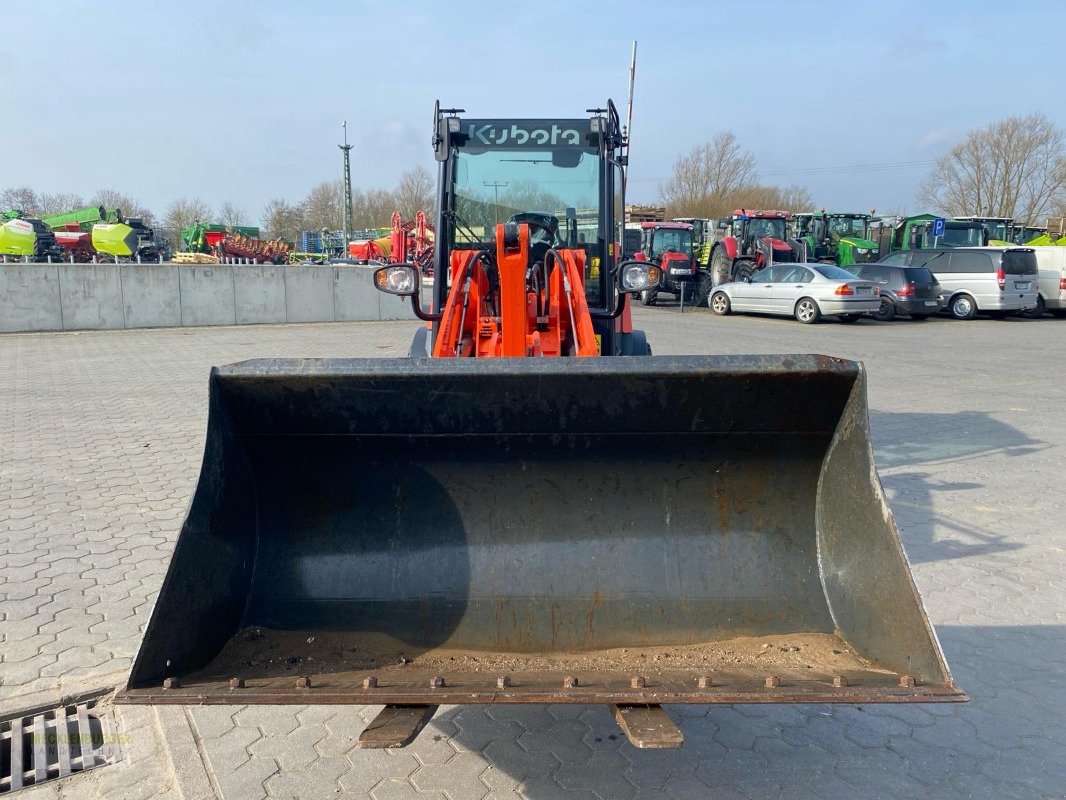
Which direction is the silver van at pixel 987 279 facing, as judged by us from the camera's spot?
facing away from the viewer and to the left of the viewer

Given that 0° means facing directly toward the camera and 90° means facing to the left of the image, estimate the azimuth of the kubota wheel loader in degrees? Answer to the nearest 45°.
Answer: approximately 0°

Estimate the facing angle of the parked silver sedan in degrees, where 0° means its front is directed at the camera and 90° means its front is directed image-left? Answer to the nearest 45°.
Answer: approximately 135°

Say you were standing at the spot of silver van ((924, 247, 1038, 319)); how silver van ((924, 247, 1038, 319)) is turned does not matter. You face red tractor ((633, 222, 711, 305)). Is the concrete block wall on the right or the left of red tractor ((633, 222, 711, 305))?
left

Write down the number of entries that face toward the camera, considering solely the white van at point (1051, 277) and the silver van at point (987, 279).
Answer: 0

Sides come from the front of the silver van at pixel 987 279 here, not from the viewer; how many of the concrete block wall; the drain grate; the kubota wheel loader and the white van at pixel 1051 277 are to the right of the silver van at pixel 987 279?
1

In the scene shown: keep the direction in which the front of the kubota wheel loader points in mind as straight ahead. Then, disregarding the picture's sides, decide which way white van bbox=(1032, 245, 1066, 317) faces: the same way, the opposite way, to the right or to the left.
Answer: the opposite way

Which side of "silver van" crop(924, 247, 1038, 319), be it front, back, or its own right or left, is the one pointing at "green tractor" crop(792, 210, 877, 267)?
front
